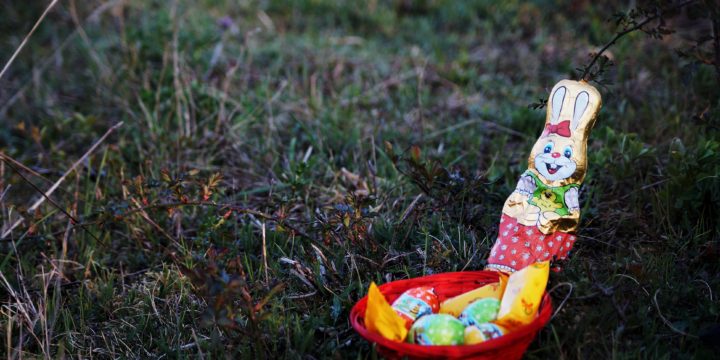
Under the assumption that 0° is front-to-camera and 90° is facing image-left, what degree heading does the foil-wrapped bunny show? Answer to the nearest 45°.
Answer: approximately 0°

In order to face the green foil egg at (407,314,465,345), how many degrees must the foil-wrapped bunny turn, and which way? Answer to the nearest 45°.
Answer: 0° — it already faces it
